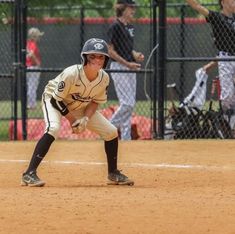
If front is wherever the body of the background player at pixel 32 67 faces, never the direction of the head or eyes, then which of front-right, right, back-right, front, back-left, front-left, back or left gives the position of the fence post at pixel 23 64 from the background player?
right

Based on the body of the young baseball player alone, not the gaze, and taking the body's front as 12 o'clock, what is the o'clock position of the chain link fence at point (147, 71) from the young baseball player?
The chain link fence is roughly at 8 o'clock from the young baseball player.

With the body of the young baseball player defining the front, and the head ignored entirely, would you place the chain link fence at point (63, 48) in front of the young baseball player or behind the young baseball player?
behind

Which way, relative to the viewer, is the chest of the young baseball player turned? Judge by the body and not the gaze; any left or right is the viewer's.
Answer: facing the viewer and to the right of the viewer
